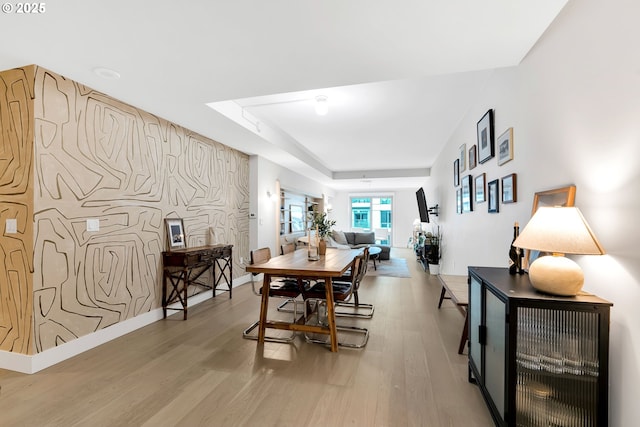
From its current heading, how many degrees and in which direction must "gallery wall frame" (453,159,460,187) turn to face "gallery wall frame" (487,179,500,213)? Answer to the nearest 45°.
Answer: approximately 90° to its left

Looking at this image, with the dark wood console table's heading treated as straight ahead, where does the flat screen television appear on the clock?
The flat screen television is roughly at 10 o'clock from the dark wood console table.

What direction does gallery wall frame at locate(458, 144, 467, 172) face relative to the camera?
to the viewer's left

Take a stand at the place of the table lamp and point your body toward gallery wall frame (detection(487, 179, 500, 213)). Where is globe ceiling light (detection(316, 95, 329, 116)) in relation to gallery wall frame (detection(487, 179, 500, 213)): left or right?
left

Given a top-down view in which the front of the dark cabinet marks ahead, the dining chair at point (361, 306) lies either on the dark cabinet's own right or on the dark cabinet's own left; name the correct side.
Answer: on the dark cabinet's own right

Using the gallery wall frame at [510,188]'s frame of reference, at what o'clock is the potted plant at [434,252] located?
The potted plant is roughly at 4 o'clock from the gallery wall frame.

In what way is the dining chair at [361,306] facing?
to the viewer's left

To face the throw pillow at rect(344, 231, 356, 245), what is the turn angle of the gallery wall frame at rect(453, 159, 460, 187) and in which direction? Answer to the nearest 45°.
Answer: approximately 45° to its right

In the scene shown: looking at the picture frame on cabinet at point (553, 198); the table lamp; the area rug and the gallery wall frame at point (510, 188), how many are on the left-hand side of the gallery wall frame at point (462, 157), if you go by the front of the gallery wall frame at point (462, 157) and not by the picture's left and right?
3

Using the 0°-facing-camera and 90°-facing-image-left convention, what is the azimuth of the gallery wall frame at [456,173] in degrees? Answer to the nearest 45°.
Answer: approximately 90°
